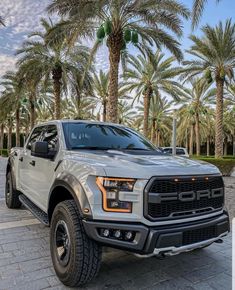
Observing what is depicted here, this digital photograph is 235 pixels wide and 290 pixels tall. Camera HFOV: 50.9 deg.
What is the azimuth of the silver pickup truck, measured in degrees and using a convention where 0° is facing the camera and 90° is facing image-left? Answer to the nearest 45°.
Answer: approximately 315°

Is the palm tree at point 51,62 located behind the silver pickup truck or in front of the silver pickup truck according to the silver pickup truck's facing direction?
behind

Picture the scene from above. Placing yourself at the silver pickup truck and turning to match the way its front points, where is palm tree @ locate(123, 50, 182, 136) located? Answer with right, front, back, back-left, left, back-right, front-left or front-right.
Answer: back-left

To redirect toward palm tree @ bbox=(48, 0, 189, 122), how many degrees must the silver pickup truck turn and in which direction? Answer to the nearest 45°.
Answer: approximately 135° to its left

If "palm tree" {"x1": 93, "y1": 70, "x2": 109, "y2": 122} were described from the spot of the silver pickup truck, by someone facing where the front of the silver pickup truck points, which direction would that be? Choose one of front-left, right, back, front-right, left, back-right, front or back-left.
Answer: back-left
